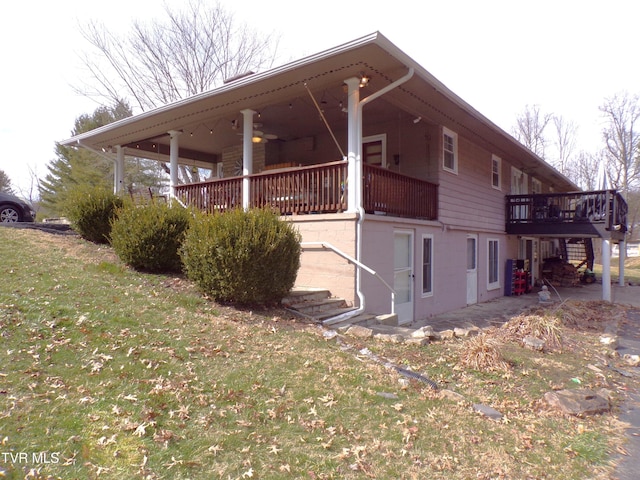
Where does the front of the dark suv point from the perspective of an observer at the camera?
facing to the right of the viewer

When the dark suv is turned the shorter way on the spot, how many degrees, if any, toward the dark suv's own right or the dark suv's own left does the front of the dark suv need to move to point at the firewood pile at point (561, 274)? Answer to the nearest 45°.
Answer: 0° — it already faces it

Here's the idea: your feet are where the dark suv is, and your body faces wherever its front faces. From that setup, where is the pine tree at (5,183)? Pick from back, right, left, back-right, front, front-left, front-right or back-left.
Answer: left

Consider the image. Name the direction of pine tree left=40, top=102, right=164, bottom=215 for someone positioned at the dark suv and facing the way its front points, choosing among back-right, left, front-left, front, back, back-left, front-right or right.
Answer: left

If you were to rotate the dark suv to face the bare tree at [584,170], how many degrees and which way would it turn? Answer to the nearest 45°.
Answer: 0° — it already faces it

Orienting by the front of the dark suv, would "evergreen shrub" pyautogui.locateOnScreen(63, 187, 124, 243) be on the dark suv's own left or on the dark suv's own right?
on the dark suv's own right

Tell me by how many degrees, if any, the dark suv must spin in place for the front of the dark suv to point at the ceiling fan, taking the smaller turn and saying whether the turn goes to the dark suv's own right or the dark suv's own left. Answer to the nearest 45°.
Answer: approximately 45° to the dark suv's own right
